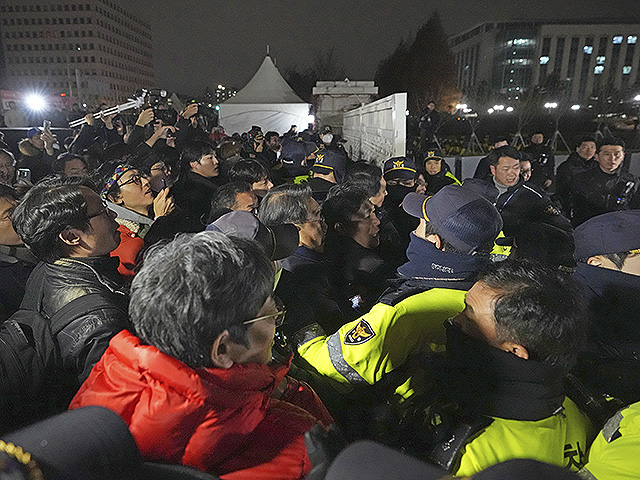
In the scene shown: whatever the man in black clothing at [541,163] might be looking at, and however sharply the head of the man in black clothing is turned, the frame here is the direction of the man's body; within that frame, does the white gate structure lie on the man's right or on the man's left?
on the man's right

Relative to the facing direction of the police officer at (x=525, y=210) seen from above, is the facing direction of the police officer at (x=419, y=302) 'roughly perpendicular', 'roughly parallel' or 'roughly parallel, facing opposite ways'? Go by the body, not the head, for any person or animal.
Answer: roughly perpendicular

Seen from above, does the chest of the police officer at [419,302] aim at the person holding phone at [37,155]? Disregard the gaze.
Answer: yes

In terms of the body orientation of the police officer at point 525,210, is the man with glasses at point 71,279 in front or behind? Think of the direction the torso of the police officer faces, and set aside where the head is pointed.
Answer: in front

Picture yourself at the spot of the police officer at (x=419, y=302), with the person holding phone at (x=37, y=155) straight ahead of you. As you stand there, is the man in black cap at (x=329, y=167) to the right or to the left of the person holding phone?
right

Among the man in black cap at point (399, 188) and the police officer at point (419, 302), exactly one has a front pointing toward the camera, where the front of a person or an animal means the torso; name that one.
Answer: the man in black cap

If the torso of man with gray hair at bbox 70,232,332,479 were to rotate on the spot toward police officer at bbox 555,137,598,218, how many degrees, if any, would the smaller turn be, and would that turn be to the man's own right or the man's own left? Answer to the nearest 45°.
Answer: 0° — they already face them

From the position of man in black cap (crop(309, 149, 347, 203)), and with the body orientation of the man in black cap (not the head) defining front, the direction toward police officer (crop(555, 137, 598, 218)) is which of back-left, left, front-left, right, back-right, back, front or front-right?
back-left

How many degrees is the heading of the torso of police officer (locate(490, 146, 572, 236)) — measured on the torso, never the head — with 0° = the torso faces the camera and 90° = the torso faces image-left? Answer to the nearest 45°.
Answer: approximately 45°

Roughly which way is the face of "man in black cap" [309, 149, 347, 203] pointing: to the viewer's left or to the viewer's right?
to the viewer's left

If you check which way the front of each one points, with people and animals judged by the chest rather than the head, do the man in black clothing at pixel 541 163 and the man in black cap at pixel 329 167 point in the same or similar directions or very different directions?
same or similar directions

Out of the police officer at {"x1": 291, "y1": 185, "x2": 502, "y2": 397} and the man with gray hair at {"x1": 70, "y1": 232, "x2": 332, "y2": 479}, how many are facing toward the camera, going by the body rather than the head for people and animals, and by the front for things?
0

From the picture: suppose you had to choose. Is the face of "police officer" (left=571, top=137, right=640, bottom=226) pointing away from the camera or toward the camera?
toward the camera
